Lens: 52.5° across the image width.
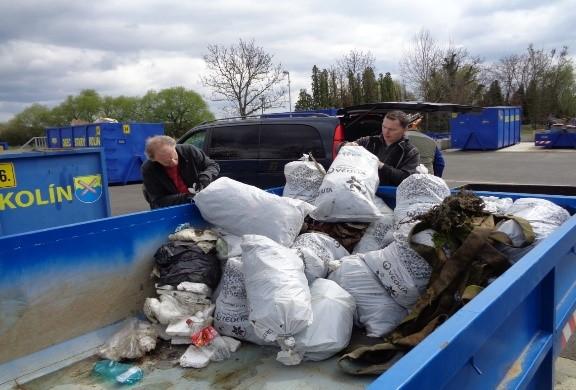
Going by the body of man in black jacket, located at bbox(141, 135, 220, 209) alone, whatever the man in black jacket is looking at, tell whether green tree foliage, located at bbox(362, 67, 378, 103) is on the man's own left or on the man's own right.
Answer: on the man's own left

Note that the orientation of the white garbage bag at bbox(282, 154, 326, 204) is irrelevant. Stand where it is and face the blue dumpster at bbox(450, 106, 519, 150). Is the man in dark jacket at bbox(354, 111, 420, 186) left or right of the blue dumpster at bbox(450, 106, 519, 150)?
right

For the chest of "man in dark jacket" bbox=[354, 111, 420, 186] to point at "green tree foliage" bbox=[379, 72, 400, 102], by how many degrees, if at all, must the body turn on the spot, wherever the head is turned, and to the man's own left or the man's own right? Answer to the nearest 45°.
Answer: approximately 135° to the man's own right

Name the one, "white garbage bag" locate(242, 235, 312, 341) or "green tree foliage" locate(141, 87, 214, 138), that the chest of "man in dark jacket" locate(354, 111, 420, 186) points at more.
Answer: the white garbage bag

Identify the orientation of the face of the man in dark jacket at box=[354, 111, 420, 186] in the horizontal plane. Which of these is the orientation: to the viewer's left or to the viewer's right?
to the viewer's left

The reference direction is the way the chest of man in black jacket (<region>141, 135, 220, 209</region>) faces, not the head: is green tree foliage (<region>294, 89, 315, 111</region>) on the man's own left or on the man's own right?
on the man's own left

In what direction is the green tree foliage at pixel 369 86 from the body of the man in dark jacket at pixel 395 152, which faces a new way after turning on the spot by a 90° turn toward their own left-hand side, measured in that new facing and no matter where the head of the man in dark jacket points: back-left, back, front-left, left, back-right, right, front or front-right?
back-left

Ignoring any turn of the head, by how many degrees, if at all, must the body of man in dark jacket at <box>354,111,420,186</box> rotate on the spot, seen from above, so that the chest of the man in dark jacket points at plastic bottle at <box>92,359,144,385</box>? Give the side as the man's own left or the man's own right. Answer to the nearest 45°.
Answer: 0° — they already face it

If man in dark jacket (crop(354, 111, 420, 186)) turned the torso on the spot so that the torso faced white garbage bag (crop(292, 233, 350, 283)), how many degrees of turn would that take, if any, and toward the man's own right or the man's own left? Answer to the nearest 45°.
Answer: approximately 45° to the man's own left

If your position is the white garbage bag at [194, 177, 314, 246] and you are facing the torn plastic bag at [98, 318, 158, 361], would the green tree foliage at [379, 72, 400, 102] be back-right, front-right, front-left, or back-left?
back-right

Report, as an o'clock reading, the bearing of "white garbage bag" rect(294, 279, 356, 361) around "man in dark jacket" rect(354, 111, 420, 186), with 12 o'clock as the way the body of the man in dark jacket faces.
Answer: The white garbage bag is roughly at 11 o'clock from the man in dark jacket.

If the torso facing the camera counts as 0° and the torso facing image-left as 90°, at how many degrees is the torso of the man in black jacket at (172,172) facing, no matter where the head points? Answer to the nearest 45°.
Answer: approximately 315°

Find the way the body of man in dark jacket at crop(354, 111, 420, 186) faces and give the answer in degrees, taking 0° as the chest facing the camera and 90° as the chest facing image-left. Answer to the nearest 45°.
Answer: approximately 45°
